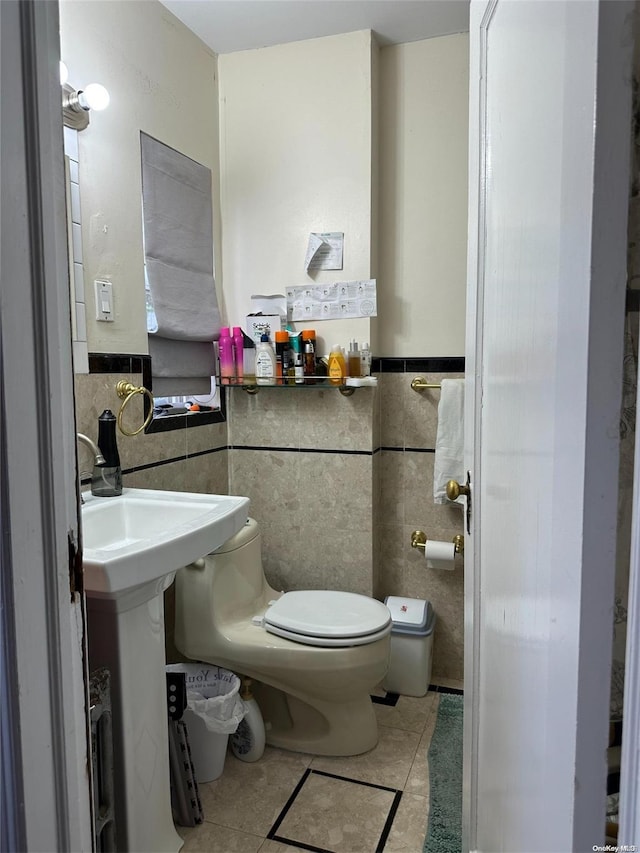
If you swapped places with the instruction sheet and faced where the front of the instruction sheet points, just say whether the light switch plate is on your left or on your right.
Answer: on your right

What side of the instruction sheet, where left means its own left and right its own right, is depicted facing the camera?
front

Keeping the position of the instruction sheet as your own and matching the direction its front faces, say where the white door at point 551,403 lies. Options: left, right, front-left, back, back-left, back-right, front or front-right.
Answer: front

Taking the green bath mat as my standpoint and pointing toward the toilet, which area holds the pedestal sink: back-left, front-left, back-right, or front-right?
front-left

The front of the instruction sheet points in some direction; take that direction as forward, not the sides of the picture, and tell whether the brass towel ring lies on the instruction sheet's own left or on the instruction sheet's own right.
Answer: on the instruction sheet's own right
